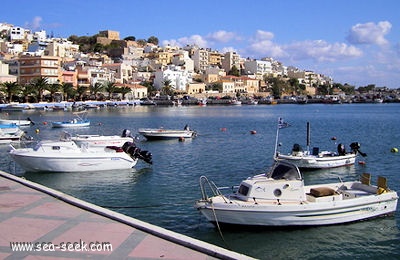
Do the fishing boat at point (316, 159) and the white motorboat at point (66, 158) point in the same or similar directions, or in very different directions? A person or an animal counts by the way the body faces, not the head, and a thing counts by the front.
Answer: same or similar directions

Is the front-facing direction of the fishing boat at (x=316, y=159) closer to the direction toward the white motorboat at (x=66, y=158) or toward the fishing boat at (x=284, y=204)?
the white motorboat

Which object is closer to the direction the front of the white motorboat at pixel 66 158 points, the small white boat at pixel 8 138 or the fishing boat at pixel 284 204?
the small white boat

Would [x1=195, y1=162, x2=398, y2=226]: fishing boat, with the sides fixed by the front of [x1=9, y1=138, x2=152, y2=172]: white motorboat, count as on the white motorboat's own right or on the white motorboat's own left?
on the white motorboat's own left

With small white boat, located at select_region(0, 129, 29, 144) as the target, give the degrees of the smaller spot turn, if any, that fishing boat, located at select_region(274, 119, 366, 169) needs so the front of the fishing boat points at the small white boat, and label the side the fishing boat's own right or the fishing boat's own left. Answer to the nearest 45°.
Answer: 0° — it already faces it

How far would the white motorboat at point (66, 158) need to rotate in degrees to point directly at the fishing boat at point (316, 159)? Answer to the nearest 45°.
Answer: approximately 180°

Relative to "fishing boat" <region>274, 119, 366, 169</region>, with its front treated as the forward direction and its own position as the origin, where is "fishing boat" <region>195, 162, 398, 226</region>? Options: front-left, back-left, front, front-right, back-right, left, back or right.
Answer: left

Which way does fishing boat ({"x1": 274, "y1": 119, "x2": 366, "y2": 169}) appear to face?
to the viewer's left

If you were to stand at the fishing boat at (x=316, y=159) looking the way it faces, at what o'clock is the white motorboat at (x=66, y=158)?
The white motorboat is roughly at 11 o'clock from the fishing boat.

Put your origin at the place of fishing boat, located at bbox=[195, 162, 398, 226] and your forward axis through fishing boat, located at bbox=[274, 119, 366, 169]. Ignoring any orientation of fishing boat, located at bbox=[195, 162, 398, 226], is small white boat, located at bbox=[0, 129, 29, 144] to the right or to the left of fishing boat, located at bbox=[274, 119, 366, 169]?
left

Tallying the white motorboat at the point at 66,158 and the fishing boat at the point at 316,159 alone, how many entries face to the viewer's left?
2

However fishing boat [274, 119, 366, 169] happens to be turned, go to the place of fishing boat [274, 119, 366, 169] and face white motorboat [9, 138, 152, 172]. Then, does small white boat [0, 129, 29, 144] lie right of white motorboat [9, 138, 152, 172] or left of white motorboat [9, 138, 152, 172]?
right

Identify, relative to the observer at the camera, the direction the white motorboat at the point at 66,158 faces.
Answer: facing to the left of the viewer

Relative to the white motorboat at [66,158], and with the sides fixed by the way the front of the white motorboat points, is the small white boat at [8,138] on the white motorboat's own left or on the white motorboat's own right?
on the white motorboat's own right
